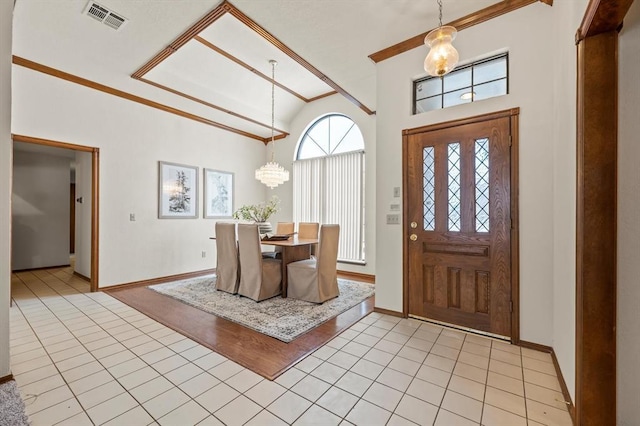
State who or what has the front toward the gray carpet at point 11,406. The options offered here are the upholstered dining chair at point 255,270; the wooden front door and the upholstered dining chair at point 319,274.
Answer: the wooden front door

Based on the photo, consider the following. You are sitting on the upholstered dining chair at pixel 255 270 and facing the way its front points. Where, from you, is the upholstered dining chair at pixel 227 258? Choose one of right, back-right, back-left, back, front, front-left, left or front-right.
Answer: left

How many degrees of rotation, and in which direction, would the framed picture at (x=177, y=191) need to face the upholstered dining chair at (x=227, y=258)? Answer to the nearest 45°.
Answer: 0° — it already faces it

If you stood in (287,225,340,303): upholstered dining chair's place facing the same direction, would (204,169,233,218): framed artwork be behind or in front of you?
in front

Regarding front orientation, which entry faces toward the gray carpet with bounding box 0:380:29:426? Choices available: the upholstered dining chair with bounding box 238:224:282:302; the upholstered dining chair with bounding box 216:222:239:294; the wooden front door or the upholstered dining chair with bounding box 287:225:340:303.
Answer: the wooden front door

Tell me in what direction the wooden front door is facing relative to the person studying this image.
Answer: facing the viewer and to the left of the viewer

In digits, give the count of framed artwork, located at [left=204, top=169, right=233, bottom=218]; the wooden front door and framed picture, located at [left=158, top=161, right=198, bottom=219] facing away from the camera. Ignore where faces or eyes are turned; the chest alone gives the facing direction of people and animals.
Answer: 0

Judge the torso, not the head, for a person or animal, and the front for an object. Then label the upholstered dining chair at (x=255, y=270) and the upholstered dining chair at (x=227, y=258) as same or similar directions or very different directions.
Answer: same or similar directions

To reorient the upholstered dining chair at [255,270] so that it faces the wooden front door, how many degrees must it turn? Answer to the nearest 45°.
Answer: approximately 90° to its right

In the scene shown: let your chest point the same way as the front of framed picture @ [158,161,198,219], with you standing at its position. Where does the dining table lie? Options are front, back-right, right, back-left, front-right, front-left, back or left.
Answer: front

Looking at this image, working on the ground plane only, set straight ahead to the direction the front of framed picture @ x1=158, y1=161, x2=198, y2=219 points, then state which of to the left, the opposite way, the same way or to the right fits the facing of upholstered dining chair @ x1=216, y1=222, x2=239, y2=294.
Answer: to the left

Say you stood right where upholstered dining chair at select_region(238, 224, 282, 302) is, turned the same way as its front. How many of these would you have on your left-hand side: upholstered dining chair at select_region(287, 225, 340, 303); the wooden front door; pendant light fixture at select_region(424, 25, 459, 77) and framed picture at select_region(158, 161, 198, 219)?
1

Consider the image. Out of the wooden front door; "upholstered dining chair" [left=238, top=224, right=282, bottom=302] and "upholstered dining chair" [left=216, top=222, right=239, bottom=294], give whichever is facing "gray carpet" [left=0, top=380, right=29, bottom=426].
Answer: the wooden front door

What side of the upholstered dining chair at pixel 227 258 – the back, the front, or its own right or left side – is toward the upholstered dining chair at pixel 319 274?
right

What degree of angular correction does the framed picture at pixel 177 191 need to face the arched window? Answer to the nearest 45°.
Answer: approximately 45° to its left

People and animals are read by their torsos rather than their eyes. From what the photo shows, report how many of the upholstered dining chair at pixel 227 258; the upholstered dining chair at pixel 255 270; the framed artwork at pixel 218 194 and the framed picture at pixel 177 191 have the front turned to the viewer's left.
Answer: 0
